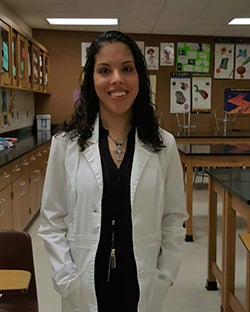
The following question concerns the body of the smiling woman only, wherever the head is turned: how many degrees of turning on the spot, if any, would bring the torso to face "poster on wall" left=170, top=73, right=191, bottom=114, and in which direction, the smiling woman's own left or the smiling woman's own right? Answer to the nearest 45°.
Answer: approximately 180°

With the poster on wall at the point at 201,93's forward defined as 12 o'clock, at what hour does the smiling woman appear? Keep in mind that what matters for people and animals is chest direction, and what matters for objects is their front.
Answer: The smiling woman is roughly at 12 o'clock from the poster on wall.

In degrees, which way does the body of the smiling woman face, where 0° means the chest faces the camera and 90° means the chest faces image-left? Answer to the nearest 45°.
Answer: approximately 0°

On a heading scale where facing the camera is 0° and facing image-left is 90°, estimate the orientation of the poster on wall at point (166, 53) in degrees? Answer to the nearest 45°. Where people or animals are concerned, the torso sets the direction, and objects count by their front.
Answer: approximately 0°

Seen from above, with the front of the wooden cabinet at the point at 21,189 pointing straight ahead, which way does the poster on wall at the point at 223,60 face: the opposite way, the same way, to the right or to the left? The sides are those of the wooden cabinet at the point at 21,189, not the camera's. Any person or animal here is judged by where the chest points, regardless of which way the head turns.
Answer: to the right

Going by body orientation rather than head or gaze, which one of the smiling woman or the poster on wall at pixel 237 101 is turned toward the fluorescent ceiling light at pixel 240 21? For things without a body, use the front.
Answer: the poster on wall

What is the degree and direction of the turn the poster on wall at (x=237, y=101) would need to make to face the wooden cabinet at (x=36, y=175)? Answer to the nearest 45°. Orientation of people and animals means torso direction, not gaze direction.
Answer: approximately 45° to its right

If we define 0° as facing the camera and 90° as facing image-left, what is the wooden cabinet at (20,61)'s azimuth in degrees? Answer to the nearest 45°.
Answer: approximately 315°

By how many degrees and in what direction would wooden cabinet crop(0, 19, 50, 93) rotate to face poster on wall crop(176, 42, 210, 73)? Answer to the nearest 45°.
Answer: approximately 90° to its left

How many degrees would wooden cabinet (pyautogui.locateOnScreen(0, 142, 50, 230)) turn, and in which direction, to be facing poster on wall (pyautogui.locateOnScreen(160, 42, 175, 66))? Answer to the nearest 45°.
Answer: approximately 90° to its left

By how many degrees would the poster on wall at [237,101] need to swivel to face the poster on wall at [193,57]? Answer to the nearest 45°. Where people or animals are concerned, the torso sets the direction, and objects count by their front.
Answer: approximately 45° to its right
